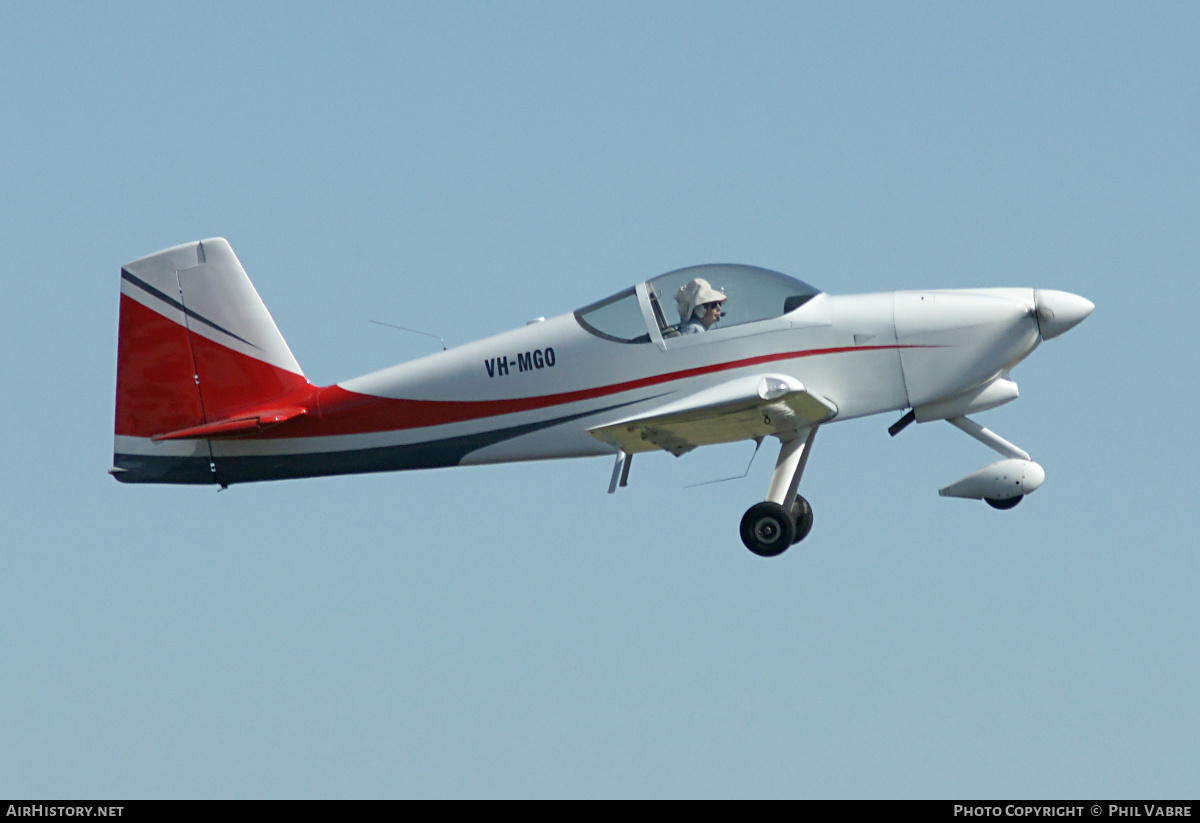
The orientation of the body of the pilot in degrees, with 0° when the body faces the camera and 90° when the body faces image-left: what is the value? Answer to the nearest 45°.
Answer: approximately 270°

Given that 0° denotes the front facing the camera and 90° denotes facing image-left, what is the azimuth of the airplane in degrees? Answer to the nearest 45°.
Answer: approximately 270°
